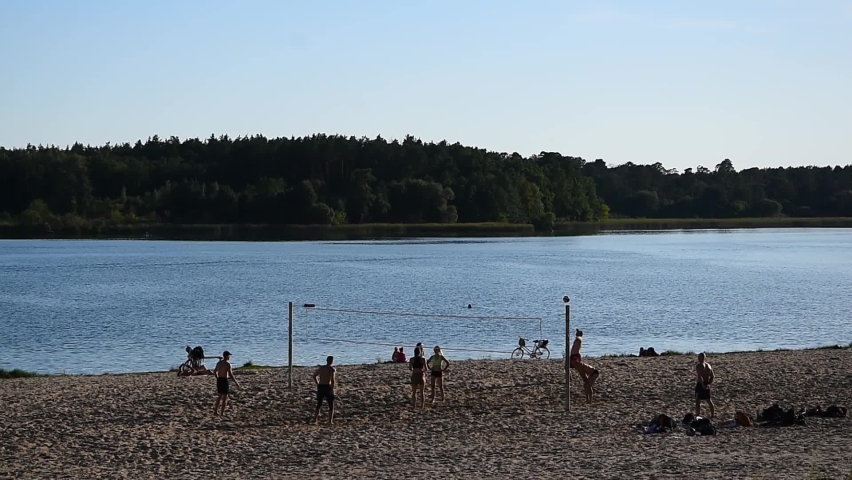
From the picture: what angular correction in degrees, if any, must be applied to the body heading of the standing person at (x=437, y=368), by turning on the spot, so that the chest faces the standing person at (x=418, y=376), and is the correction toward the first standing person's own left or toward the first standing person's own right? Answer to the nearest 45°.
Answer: approximately 45° to the first standing person's own right

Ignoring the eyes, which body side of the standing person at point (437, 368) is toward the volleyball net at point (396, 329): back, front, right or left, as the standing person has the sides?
back

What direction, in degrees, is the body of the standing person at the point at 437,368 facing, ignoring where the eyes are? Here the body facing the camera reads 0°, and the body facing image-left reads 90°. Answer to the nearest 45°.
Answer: approximately 0°

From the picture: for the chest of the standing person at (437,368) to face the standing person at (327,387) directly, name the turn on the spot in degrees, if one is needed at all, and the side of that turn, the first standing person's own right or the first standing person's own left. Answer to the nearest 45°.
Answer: approximately 45° to the first standing person's own right

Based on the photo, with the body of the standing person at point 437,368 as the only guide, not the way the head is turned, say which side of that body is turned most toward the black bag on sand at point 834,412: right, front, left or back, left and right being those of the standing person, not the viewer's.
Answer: left
